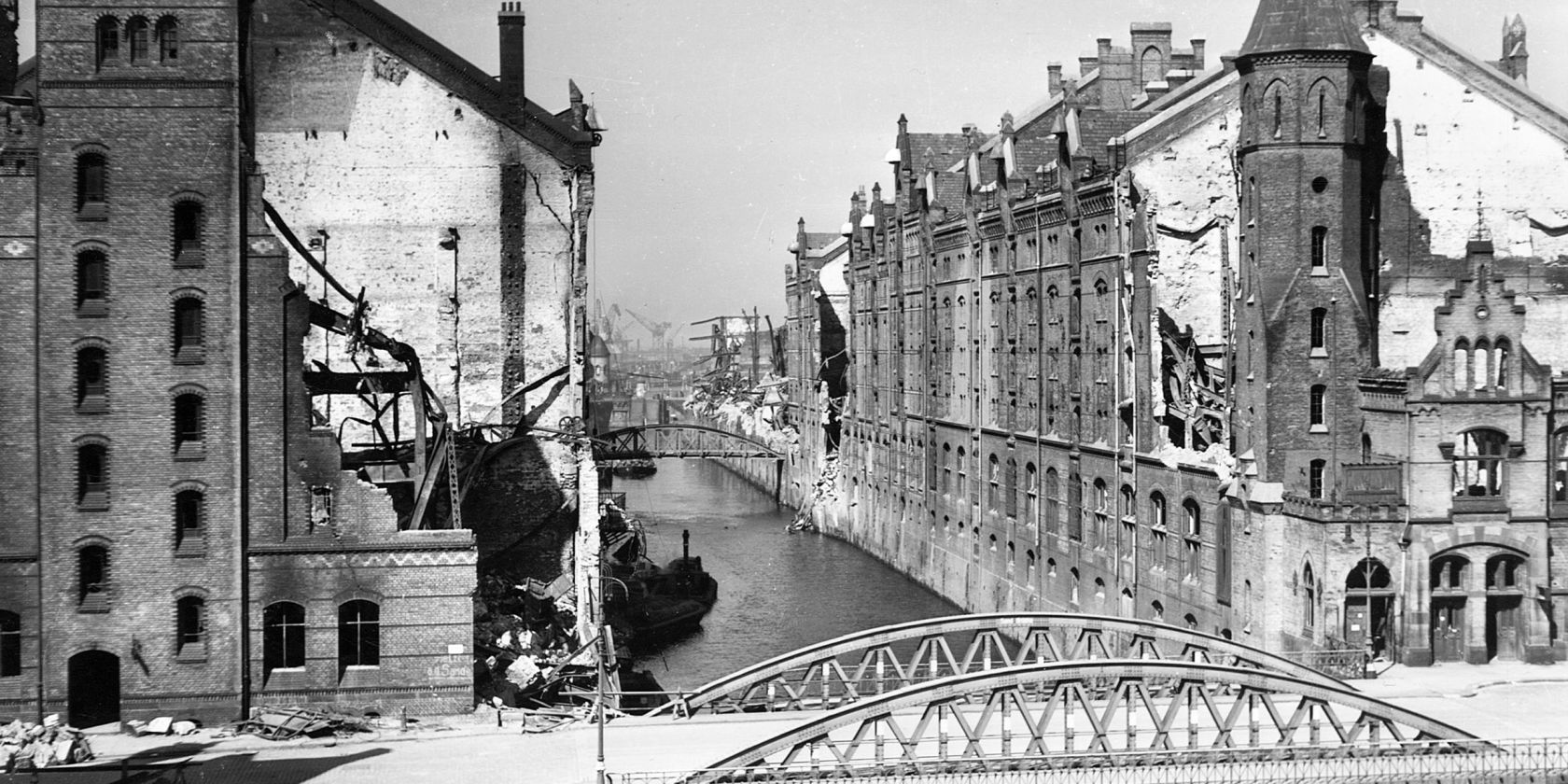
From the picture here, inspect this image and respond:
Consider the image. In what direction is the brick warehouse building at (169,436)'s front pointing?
toward the camera

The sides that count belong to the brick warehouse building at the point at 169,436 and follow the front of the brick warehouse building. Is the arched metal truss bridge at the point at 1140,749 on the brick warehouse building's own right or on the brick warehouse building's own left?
on the brick warehouse building's own left

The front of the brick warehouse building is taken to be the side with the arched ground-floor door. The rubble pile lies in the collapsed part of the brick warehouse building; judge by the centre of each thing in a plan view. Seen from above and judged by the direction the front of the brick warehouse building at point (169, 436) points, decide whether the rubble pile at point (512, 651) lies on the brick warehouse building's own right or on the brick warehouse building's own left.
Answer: on the brick warehouse building's own left
